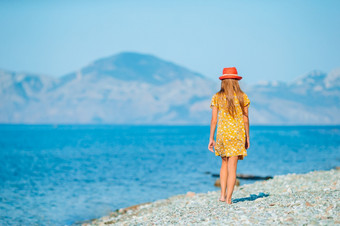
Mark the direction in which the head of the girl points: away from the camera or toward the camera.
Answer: away from the camera

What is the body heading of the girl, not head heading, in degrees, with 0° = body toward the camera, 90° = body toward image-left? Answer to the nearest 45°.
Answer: approximately 180°
